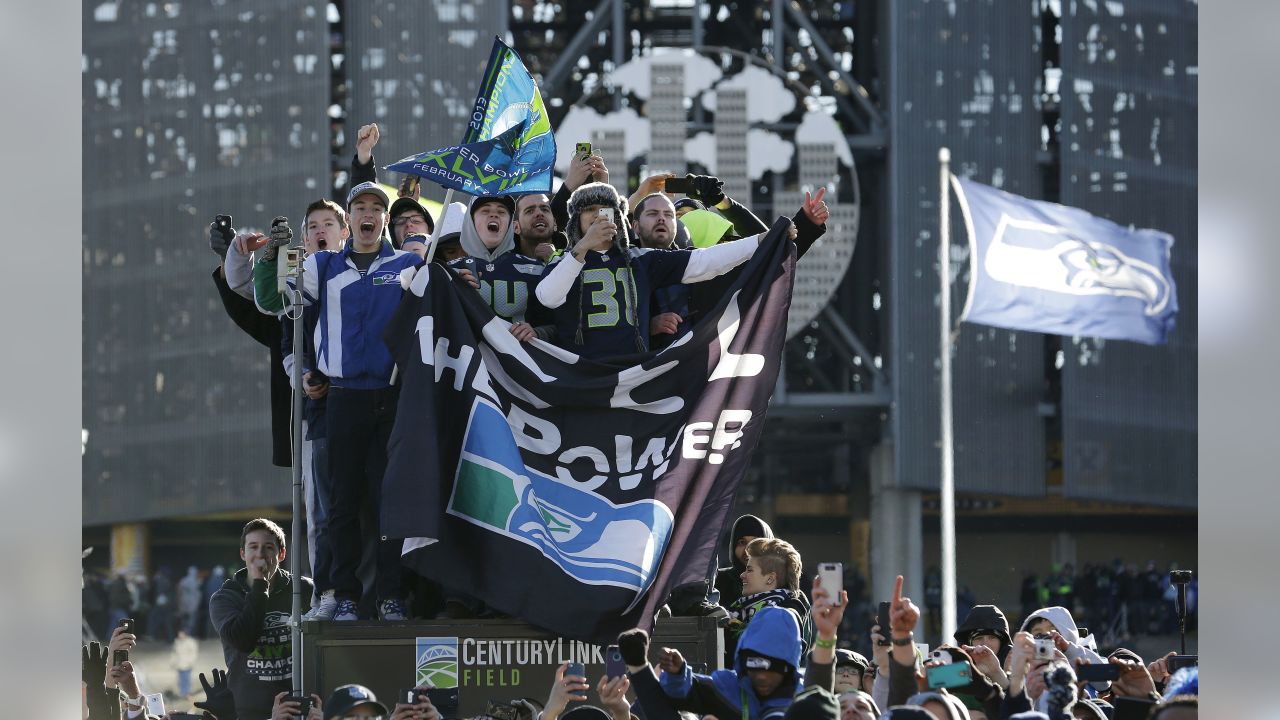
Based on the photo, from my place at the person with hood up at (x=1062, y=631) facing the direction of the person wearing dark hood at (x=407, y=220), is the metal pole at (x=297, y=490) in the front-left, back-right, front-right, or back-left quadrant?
front-left

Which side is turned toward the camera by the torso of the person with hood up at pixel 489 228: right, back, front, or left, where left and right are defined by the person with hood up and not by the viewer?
front

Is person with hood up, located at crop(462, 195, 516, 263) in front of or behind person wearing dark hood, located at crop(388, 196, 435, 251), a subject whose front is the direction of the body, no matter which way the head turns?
in front

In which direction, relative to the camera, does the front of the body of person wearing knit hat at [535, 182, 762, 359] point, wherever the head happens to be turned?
toward the camera

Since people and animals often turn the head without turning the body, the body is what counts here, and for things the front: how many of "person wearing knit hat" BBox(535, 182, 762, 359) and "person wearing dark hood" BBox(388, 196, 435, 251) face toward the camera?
2

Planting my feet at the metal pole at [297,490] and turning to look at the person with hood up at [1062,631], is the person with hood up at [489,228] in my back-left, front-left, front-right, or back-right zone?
front-left

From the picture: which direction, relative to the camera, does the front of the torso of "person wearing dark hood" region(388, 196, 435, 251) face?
toward the camera

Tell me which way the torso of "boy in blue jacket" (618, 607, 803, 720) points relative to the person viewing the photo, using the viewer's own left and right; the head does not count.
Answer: facing the viewer and to the left of the viewer

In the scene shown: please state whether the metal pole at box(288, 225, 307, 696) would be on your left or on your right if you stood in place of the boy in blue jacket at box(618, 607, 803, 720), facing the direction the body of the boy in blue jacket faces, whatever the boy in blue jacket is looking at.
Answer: on your right
